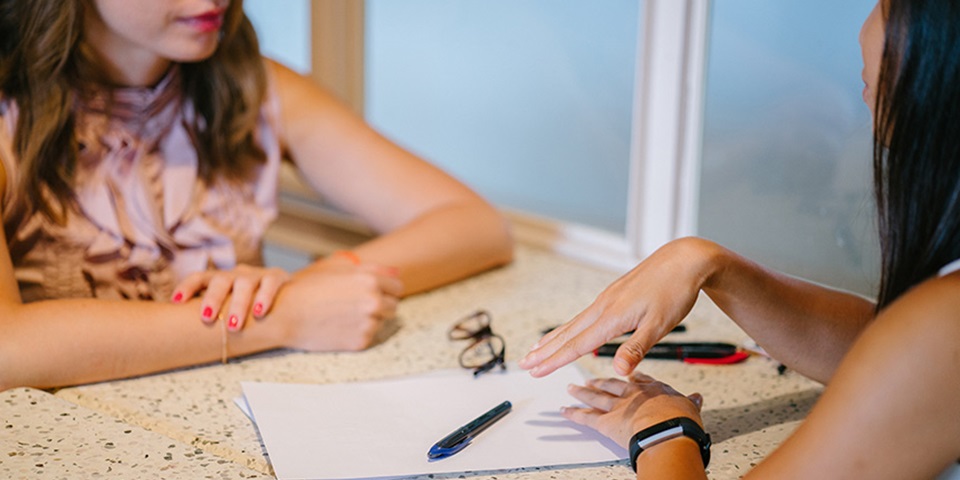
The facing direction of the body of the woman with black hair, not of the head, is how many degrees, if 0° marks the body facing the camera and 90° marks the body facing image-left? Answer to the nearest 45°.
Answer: approximately 135°

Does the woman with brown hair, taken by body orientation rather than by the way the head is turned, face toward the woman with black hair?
yes

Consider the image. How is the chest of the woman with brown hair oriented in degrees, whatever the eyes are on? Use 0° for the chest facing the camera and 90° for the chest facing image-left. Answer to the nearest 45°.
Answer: approximately 315°

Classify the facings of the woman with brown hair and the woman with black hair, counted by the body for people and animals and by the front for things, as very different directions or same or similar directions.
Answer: very different directions
